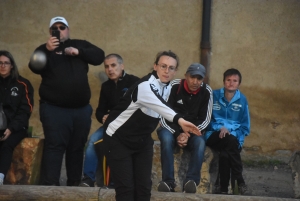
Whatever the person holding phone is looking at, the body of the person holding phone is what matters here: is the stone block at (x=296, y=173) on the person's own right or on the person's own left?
on the person's own left

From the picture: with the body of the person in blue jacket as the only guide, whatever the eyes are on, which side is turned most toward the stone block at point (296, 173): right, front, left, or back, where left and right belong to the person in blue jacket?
left

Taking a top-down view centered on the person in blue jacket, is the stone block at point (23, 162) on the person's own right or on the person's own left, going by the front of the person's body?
on the person's own right

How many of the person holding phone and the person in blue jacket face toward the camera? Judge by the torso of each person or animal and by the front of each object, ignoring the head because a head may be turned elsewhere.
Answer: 2

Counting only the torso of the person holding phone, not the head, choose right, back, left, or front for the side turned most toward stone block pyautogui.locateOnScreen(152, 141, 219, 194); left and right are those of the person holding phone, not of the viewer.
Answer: left

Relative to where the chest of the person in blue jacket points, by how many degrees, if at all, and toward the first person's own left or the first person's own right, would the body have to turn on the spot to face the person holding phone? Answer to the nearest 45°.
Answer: approximately 90° to the first person's own right
